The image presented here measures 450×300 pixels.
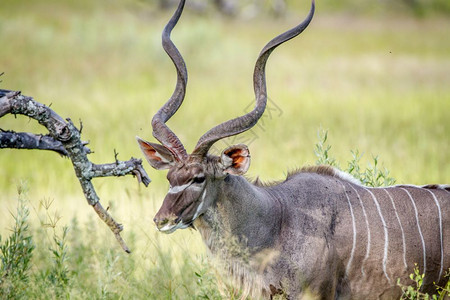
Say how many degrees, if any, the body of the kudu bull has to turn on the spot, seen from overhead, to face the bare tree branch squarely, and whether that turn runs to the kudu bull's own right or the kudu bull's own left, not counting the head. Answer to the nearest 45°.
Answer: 0° — it already faces it

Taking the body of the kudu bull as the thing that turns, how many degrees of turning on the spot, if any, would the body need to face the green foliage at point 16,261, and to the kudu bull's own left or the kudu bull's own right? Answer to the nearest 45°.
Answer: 0° — it already faces it

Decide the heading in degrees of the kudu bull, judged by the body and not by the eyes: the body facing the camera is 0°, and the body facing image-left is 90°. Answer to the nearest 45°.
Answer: approximately 90°
